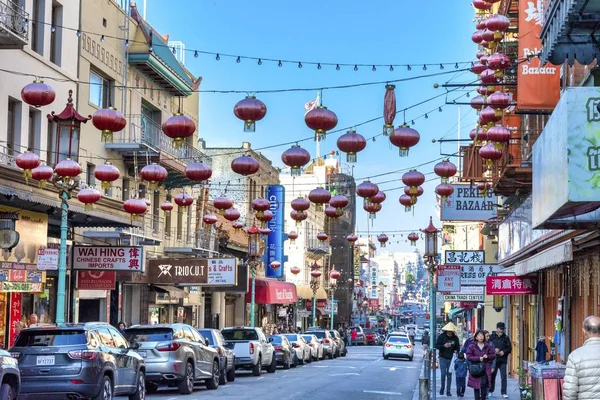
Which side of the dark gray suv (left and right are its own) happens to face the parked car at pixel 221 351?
front

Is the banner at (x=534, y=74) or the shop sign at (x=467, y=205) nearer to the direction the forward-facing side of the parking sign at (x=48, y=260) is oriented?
the banner

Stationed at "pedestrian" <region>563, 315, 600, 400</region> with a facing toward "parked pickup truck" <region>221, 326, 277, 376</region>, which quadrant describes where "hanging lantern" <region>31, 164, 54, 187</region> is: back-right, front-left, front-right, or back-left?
front-left

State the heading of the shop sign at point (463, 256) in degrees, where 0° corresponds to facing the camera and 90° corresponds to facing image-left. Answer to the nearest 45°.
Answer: approximately 0°

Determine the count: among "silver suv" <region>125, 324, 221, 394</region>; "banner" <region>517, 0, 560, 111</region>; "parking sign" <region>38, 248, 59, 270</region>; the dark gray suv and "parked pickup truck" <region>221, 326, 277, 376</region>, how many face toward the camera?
2

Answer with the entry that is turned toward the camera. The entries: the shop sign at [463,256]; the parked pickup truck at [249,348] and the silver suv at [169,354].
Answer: the shop sign

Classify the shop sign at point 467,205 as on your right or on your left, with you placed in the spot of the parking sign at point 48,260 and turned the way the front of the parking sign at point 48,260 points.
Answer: on your left

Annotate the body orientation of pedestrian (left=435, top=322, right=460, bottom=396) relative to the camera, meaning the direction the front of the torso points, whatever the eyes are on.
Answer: toward the camera

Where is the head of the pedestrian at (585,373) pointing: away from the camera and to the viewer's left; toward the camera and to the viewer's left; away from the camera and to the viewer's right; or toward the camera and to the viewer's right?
away from the camera and to the viewer's left

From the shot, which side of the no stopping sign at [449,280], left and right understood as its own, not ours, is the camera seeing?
front

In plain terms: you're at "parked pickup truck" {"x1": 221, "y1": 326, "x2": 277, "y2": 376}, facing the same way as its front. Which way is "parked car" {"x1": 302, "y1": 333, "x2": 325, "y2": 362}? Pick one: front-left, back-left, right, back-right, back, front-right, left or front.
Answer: front-left

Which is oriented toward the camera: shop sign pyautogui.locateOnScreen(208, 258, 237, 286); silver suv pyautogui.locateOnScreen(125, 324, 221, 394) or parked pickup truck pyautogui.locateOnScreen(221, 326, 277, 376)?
the shop sign

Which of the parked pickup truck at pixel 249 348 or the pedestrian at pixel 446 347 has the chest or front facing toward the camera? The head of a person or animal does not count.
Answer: the pedestrian
